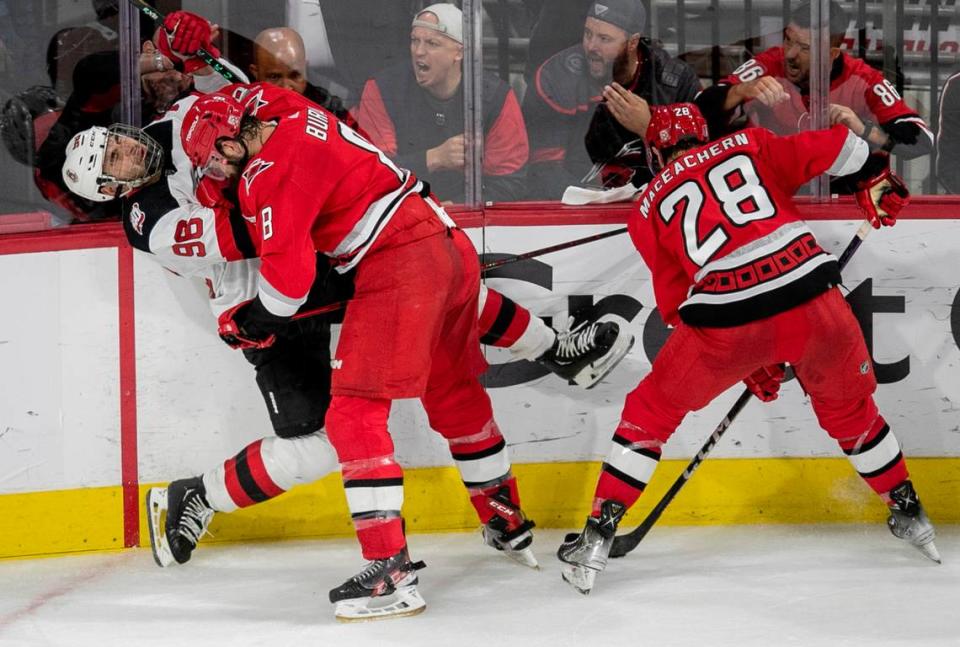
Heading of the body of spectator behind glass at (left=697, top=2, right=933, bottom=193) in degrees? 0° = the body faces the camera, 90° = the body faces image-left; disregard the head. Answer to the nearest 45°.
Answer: approximately 45°

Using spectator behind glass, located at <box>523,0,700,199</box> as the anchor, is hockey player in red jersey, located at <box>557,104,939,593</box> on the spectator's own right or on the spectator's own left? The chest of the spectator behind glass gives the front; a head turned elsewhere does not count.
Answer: on the spectator's own left

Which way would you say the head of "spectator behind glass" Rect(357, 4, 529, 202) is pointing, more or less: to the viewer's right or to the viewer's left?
to the viewer's left

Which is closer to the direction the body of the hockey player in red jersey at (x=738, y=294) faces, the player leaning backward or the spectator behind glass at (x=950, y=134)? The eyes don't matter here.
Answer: the spectator behind glass

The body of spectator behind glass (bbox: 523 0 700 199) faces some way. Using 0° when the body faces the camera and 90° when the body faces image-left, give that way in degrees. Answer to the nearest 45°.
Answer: approximately 45°

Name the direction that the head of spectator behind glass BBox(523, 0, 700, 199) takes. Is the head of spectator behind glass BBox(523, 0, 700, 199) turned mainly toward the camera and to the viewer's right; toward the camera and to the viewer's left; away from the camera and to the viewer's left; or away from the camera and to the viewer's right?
toward the camera and to the viewer's left

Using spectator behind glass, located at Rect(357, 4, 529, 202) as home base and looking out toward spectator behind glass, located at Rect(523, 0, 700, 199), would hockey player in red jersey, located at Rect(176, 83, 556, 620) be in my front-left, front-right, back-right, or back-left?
back-right

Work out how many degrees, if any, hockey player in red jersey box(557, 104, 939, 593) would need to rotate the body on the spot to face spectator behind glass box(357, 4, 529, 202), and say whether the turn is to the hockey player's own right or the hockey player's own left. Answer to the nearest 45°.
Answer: approximately 45° to the hockey player's own left

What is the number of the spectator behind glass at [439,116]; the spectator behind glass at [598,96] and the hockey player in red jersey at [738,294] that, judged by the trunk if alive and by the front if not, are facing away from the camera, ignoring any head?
1

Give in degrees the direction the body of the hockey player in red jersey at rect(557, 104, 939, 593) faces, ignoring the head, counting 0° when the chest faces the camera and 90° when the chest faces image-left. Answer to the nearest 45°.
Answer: approximately 180°
